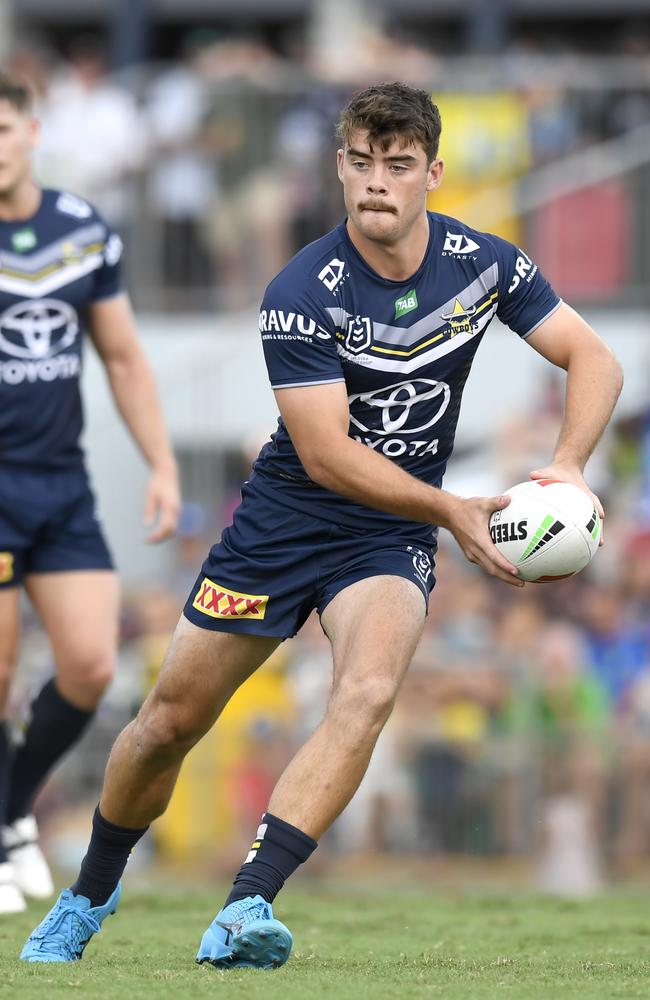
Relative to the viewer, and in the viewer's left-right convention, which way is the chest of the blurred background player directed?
facing the viewer
